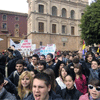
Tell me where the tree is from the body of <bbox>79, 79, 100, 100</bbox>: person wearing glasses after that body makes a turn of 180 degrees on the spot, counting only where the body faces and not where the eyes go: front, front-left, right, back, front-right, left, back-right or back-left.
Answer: front

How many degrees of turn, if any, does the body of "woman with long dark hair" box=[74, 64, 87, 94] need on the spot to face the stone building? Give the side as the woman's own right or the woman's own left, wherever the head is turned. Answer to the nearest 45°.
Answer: approximately 135° to the woman's own right

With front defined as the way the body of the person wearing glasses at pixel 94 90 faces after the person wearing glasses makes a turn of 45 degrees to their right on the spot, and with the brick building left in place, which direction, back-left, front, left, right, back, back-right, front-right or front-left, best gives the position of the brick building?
right

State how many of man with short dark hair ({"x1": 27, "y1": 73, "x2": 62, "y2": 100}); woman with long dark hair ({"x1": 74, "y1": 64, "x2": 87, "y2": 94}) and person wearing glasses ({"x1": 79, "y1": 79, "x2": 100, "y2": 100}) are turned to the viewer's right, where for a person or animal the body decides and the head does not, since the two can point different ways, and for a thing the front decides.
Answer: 0

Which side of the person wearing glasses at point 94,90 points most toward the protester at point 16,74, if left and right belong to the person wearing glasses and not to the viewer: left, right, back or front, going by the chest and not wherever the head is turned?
right

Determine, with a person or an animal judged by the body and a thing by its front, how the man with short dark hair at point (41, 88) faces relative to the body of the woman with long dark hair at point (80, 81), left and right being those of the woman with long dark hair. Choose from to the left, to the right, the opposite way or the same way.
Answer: the same way

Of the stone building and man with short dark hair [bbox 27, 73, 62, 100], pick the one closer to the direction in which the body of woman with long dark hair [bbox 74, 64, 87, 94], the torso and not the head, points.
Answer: the man with short dark hair

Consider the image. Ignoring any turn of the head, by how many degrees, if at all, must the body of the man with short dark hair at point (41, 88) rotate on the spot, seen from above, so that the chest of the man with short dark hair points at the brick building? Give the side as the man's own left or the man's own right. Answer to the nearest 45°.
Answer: approximately 135° to the man's own right

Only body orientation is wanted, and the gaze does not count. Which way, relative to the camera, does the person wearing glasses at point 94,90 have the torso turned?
toward the camera

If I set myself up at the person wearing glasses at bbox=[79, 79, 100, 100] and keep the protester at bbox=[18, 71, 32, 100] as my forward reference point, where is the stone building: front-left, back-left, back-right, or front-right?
front-right

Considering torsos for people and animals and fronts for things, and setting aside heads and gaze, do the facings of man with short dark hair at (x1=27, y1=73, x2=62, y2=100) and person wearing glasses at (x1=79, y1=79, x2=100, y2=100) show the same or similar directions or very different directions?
same or similar directions

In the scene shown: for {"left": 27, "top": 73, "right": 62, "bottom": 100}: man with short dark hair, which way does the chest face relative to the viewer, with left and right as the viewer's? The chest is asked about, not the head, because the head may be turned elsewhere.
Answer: facing the viewer and to the left of the viewer

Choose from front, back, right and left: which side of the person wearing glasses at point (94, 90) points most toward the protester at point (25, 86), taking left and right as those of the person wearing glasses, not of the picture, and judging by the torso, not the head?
right
